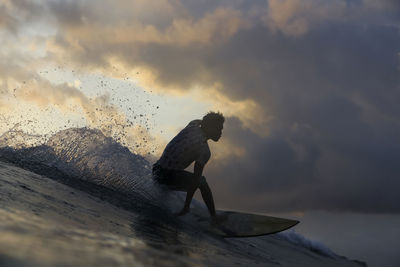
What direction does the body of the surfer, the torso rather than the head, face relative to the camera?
to the viewer's right

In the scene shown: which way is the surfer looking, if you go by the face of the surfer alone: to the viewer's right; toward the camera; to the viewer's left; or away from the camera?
to the viewer's right

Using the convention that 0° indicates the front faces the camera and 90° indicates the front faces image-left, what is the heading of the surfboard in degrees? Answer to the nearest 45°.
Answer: approximately 270°
